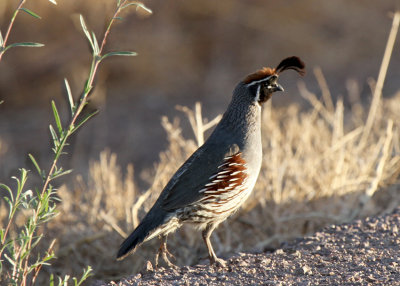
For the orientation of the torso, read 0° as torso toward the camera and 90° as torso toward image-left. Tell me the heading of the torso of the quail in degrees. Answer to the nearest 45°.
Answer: approximately 270°
